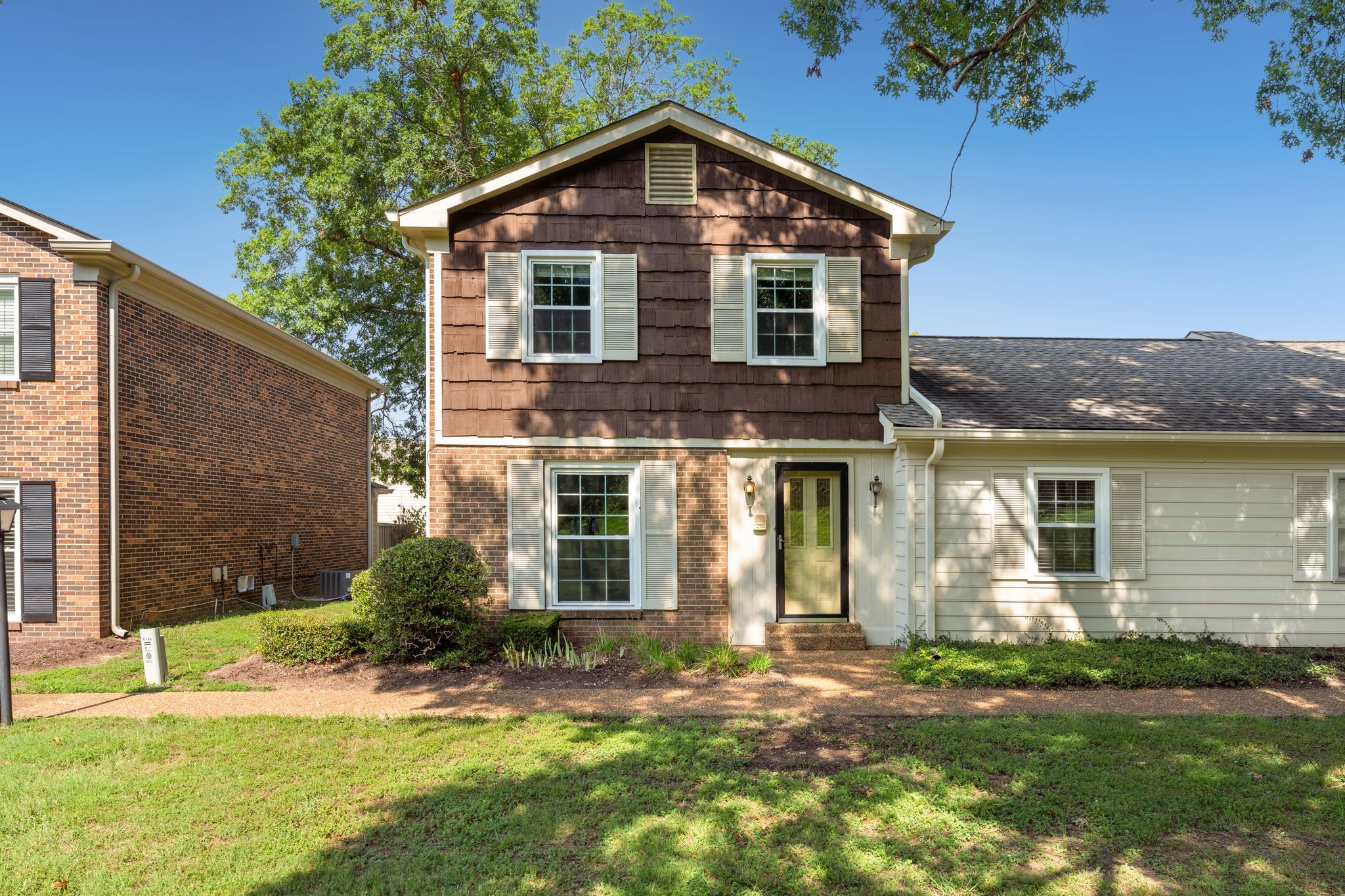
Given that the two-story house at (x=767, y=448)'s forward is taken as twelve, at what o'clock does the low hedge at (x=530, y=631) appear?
The low hedge is roughly at 2 o'clock from the two-story house.

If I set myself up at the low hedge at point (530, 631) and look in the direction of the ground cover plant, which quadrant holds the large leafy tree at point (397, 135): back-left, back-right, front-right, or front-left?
back-left

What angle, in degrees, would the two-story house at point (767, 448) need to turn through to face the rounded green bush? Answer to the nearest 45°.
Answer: approximately 45° to its right

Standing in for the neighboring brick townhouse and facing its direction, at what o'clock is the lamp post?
The lamp post is roughly at 12 o'clock from the neighboring brick townhouse.

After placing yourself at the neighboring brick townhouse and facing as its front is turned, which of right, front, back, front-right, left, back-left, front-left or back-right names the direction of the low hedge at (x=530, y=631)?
front-left

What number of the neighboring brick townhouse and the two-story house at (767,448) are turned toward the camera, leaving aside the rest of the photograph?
2

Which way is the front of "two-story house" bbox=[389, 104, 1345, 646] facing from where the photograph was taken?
facing the viewer
